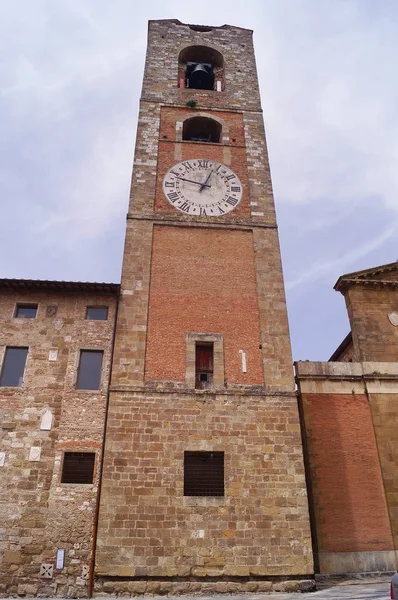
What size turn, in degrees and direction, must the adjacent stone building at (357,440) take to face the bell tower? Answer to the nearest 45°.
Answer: approximately 45° to its right

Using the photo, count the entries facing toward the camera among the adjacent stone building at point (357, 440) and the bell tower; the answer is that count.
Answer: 2

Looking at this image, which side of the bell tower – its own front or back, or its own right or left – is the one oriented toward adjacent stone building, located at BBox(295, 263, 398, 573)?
left

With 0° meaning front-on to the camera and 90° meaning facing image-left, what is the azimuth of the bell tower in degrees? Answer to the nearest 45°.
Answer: approximately 0°
